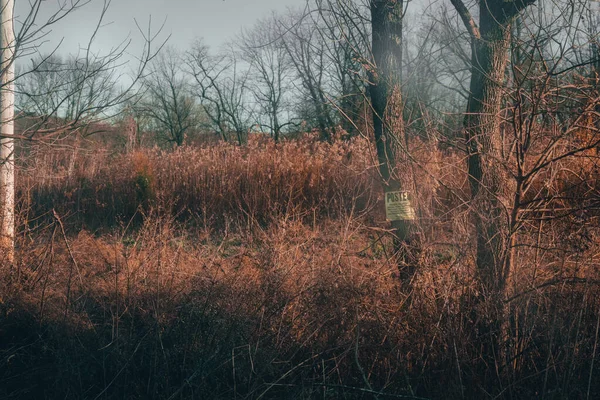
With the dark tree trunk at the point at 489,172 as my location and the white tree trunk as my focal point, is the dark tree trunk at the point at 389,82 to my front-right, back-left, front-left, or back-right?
front-right

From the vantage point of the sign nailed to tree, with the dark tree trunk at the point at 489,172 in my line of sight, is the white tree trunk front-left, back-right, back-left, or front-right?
back-right

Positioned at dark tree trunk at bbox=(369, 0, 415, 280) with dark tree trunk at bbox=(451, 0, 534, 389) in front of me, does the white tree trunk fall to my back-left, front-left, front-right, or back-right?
back-right

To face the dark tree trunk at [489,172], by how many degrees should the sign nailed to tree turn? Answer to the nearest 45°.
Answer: approximately 45° to its left

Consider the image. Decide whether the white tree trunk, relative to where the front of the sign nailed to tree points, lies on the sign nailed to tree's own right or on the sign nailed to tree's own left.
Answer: on the sign nailed to tree's own right

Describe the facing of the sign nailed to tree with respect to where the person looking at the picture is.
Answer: facing the viewer

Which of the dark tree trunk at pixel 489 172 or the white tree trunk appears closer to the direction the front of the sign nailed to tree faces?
the dark tree trunk
